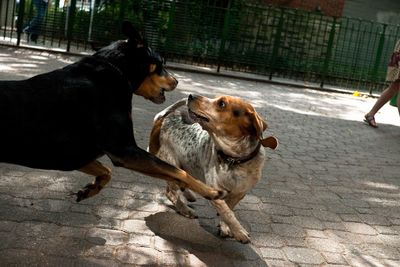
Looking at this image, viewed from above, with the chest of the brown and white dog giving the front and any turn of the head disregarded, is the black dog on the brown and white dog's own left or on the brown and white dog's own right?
on the brown and white dog's own right

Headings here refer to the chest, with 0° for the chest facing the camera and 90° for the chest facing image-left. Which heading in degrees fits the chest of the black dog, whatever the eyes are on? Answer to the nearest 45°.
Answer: approximately 270°

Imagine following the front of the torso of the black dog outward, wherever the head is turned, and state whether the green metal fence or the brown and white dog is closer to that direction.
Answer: the brown and white dog

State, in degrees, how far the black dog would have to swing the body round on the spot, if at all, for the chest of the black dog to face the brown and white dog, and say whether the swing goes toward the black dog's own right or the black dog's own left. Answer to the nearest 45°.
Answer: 0° — it already faces it

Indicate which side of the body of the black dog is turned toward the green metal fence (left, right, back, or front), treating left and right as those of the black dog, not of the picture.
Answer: left
